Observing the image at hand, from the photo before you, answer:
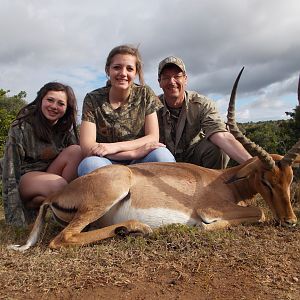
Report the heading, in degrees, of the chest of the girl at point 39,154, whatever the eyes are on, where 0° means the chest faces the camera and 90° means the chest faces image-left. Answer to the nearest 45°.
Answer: approximately 315°

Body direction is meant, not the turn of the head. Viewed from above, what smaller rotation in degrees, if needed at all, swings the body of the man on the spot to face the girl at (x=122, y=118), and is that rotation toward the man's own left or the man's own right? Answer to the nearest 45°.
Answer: approximately 45° to the man's own right

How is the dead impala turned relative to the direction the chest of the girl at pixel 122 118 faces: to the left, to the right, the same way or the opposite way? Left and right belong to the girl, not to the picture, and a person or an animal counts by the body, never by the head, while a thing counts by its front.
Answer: to the left

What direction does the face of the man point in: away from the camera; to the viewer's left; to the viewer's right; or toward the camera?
toward the camera

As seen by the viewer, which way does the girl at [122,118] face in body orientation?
toward the camera

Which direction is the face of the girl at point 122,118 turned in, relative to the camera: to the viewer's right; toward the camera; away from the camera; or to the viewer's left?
toward the camera

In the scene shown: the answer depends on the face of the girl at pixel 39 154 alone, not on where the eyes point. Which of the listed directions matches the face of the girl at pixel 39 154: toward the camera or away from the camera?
toward the camera

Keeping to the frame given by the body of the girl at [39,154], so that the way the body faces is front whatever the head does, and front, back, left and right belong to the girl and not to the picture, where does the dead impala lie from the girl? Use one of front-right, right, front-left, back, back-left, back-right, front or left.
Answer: front

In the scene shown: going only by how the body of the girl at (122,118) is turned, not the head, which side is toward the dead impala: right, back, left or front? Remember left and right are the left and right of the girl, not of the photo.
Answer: front

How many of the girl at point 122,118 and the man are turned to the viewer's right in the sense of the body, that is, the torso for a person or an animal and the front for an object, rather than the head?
0

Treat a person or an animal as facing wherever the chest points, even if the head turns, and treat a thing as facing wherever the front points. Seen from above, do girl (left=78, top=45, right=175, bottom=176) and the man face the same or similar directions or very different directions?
same or similar directions

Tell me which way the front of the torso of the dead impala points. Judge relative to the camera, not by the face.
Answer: to the viewer's right

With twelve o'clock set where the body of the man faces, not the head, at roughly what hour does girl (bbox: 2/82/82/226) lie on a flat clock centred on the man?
The girl is roughly at 2 o'clock from the man.

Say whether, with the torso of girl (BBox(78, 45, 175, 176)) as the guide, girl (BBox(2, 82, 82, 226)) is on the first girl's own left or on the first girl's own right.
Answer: on the first girl's own right

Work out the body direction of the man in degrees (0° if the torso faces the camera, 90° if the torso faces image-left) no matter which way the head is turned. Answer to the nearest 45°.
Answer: approximately 0°
